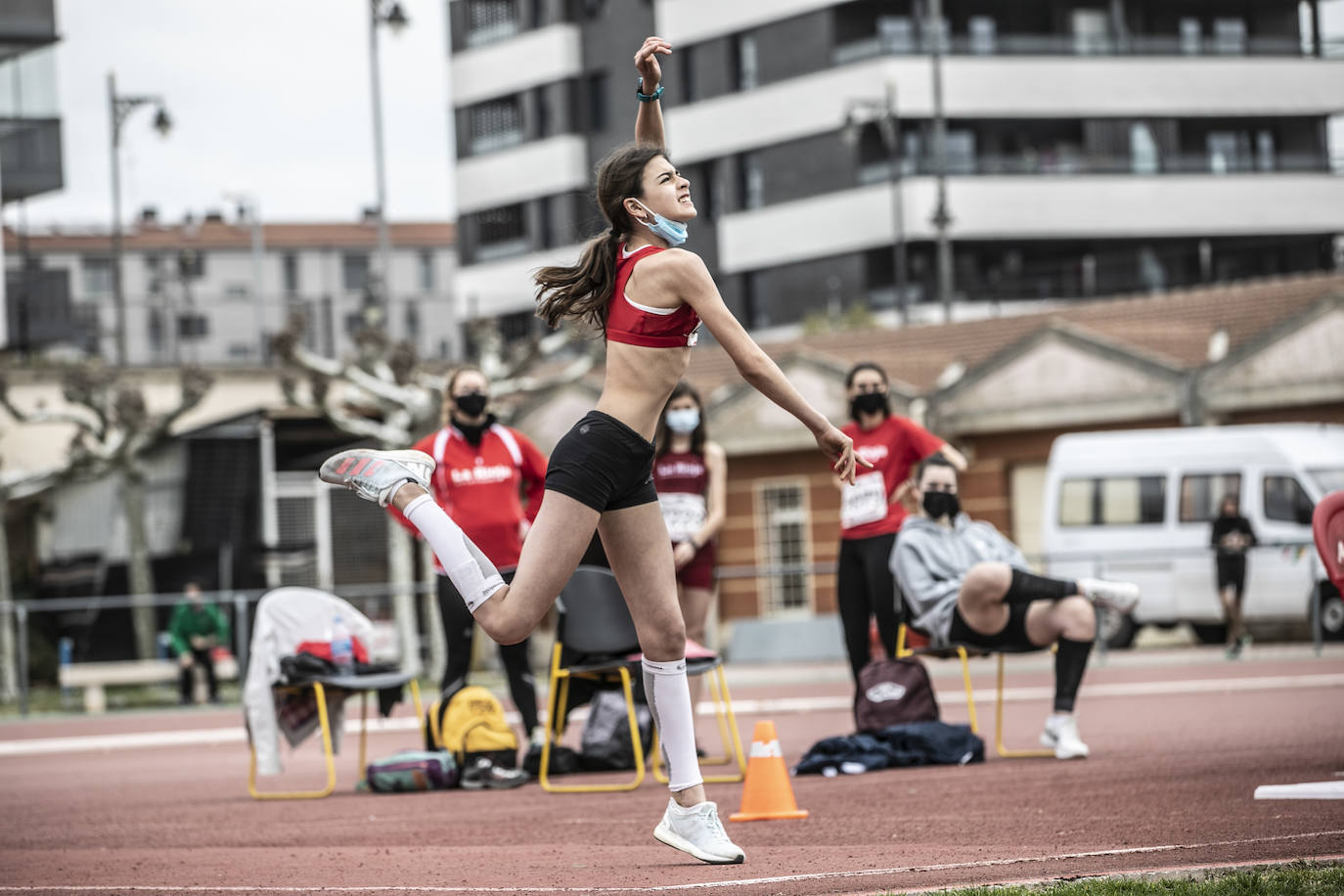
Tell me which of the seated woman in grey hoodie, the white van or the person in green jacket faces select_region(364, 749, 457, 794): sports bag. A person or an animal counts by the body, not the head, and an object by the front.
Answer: the person in green jacket

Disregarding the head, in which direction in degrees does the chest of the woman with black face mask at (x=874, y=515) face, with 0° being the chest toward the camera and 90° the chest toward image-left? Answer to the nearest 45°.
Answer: approximately 0°

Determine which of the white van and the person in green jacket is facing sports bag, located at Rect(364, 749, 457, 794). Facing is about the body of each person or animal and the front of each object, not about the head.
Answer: the person in green jacket

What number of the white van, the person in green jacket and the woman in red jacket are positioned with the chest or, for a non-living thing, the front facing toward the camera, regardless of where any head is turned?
2

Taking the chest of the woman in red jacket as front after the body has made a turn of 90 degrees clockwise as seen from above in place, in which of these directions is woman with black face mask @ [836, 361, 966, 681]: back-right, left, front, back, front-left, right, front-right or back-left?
back

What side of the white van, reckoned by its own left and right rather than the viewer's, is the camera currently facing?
right

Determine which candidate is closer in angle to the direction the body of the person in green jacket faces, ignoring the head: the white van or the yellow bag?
the yellow bag

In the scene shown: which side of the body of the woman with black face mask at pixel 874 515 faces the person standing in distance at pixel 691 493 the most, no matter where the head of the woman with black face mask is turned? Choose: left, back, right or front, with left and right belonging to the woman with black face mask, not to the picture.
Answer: right

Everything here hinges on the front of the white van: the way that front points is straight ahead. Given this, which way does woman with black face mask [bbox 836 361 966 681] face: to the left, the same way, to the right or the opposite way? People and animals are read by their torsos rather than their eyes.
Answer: to the right

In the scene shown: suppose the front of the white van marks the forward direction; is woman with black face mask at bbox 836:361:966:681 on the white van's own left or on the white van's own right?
on the white van's own right
